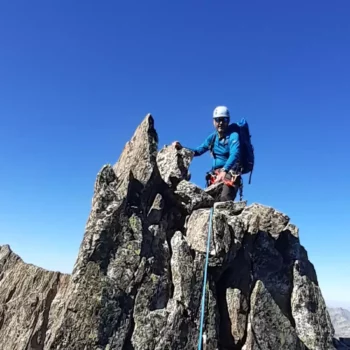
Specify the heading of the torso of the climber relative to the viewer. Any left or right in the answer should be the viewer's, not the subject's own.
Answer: facing the viewer and to the left of the viewer
